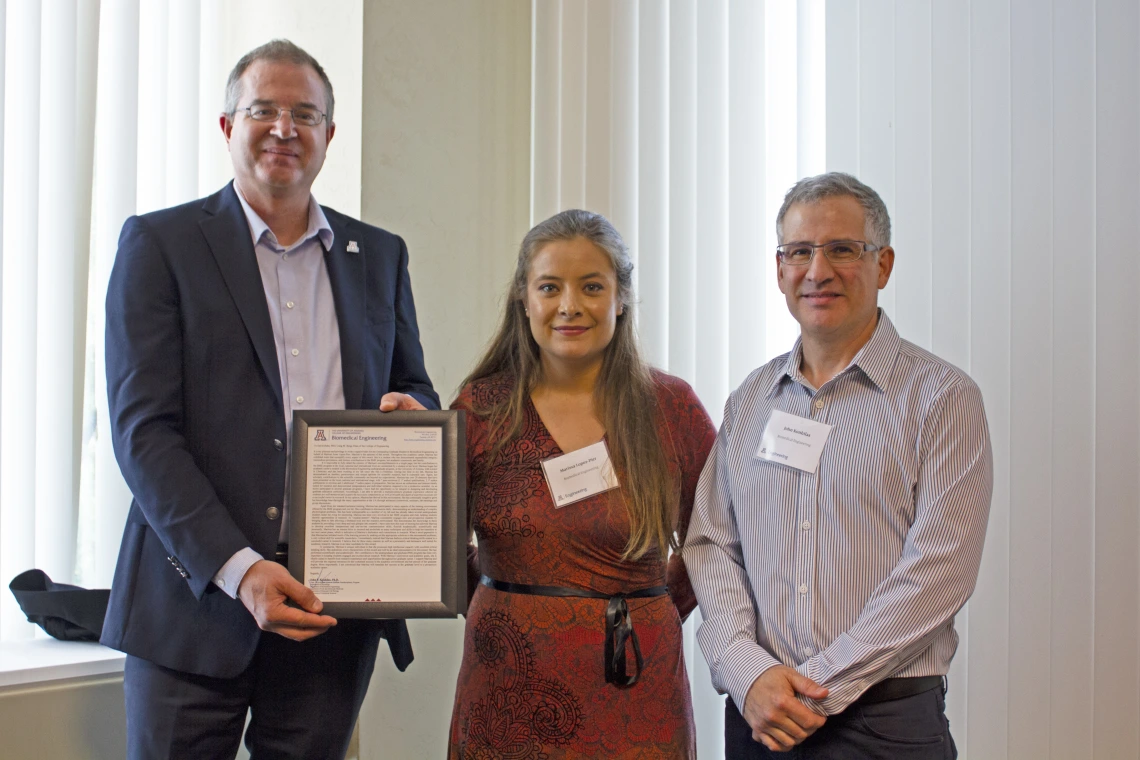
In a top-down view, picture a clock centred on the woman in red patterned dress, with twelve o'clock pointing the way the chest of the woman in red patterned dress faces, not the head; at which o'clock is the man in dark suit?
The man in dark suit is roughly at 3 o'clock from the woman in red patterned dress.

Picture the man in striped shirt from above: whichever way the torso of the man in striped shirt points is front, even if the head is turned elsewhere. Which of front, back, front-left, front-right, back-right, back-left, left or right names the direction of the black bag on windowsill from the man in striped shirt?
front-right

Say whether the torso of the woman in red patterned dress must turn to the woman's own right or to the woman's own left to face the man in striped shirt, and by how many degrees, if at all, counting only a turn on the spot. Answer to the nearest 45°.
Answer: approximately 45° to the woman's own left

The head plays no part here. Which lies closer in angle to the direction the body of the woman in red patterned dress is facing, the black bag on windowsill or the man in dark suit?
the man in dark suit

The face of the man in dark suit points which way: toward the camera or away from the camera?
toward the camera

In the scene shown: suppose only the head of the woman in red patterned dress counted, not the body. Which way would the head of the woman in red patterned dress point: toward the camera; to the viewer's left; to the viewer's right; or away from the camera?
toward the camera

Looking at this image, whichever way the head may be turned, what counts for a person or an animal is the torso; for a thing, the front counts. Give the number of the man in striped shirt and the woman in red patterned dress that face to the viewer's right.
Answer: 0

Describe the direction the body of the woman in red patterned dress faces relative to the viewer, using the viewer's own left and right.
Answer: facing the viewer

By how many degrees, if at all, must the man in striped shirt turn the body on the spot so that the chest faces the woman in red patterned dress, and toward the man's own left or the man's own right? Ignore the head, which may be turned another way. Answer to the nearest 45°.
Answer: approximately 45° to the man's own right

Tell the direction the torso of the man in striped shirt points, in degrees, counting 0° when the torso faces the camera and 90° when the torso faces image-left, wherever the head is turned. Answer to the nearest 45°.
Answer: approximately 45°

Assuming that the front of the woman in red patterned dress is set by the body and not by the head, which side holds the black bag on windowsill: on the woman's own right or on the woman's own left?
on the woman's own right
